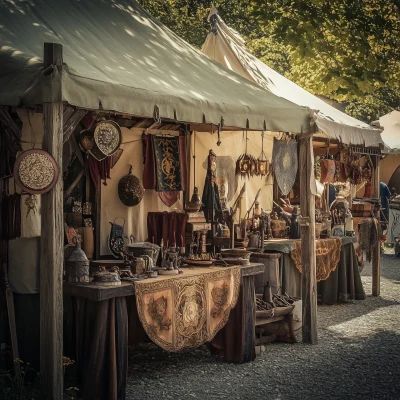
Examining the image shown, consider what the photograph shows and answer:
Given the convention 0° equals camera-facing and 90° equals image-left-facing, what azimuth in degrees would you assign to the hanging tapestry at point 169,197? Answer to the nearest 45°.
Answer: approximately 0°

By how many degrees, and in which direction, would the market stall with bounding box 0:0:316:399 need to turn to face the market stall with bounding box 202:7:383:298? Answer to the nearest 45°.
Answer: approximately 90° to its left

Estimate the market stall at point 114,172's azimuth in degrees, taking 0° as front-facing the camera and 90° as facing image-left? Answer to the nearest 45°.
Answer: approximately 315°
